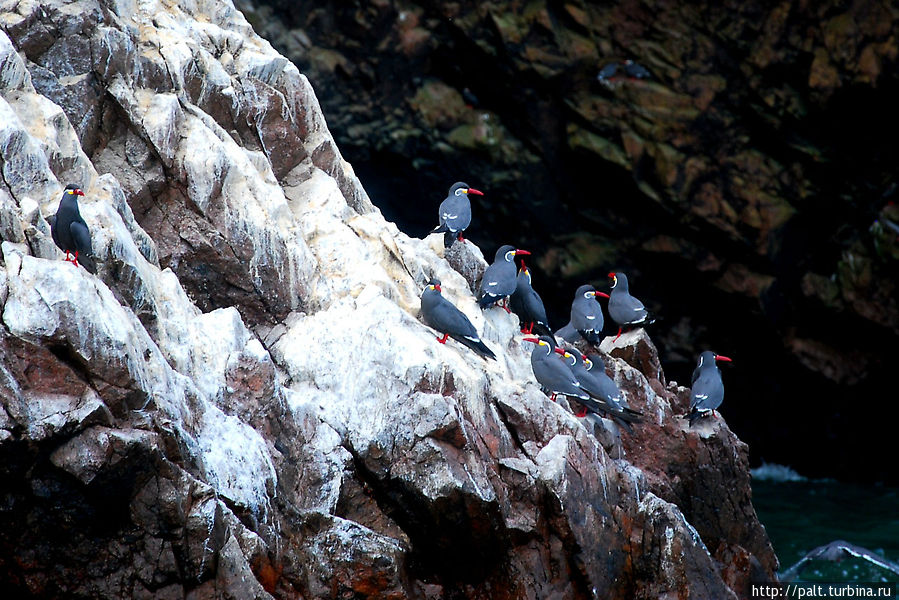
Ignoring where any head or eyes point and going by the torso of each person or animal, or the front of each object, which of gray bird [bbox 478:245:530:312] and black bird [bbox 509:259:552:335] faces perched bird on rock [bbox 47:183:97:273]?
black bird [bbox 509:259:552:335]

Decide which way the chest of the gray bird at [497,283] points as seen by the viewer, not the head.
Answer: to the viewer's right

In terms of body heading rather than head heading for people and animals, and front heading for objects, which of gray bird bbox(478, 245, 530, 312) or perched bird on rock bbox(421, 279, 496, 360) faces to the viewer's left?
the perched bird on rock

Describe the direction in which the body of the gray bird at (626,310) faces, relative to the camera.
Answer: to the viewer's left

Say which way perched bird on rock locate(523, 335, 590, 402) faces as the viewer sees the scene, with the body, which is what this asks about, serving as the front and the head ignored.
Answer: to the viewer's left

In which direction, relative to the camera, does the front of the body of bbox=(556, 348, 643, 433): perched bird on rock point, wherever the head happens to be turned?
to the viewer's left

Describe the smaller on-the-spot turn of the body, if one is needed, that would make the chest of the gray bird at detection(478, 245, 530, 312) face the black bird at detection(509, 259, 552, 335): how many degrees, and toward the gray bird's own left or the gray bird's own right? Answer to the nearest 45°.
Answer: approximately 45° to the gray bird's own left

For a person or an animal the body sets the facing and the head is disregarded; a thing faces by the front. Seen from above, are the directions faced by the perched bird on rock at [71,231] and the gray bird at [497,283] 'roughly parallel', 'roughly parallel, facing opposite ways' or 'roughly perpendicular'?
roughly perpendicular

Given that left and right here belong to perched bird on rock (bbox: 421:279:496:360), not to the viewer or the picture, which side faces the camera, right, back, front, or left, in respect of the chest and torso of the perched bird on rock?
left

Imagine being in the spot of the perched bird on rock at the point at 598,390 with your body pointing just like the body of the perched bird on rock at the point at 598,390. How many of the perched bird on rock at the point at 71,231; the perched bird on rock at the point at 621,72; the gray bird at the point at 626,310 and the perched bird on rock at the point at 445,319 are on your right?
2

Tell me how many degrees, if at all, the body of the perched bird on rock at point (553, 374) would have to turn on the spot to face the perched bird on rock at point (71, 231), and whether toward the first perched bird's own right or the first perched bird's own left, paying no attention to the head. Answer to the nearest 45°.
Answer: approximately 45° to the first perched bird's own left

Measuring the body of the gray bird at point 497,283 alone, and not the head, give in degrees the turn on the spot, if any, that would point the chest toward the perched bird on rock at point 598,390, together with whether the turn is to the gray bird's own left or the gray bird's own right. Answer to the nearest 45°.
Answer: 0° — it already faces it
